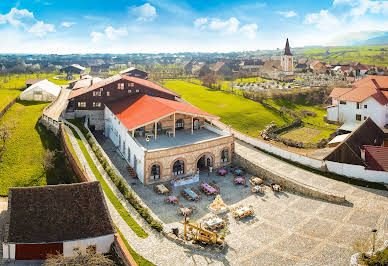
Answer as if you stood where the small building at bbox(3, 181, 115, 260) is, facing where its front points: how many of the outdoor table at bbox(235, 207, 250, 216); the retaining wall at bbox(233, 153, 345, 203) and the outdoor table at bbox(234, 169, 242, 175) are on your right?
0

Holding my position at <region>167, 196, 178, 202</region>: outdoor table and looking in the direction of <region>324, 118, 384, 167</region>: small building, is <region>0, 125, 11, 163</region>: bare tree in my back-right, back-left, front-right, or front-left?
back-left

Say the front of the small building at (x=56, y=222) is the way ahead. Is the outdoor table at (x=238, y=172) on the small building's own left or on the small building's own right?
on the small building's own left

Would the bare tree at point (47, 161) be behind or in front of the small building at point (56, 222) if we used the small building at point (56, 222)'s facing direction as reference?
behind

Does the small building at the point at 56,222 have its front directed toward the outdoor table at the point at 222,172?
no

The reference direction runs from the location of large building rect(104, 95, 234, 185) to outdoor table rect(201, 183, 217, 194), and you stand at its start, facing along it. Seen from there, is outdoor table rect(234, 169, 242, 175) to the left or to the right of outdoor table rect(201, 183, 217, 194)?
left

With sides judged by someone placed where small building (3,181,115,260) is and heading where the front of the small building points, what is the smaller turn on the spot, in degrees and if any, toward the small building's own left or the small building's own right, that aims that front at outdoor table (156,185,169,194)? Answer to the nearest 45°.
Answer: approximately 135° to the small building's own left

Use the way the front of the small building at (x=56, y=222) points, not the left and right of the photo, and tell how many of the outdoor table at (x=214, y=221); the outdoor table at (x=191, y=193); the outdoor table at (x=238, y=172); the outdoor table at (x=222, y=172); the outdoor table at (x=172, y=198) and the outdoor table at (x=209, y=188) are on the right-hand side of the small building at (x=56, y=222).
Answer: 0

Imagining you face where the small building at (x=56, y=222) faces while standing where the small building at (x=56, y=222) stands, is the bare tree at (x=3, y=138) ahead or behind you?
behind

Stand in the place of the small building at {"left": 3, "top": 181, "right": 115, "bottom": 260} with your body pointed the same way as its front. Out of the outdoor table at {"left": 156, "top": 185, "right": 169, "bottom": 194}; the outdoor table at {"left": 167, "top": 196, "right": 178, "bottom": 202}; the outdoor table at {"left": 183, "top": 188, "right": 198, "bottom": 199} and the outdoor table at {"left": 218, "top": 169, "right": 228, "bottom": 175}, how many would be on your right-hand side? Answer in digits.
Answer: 0

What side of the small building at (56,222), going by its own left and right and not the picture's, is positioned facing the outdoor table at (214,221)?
left

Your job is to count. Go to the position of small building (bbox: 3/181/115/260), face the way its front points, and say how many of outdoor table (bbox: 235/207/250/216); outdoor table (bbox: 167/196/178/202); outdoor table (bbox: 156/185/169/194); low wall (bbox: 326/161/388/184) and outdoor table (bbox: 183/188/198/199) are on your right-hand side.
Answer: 0

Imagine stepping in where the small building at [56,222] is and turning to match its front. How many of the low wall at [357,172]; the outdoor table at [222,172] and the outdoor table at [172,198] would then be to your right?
0

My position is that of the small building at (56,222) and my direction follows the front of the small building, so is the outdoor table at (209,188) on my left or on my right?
on my left

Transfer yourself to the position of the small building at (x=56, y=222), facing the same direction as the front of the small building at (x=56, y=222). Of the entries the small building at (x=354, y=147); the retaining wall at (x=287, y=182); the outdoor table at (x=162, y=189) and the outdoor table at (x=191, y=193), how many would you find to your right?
0

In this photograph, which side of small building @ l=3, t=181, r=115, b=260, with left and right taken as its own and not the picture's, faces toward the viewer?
front
